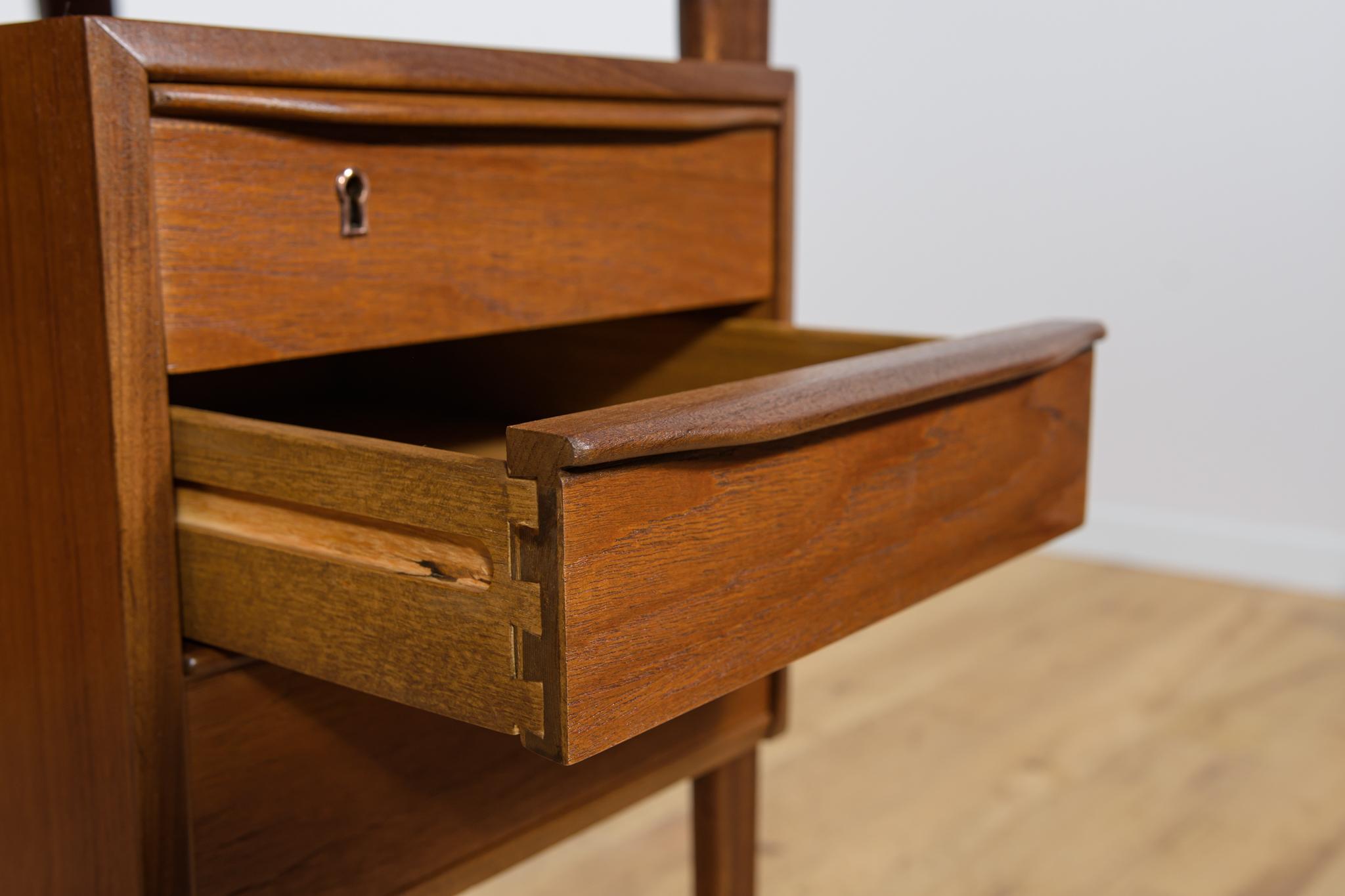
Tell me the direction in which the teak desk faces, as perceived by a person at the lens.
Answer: facing the viewer and to the right of the viewer
